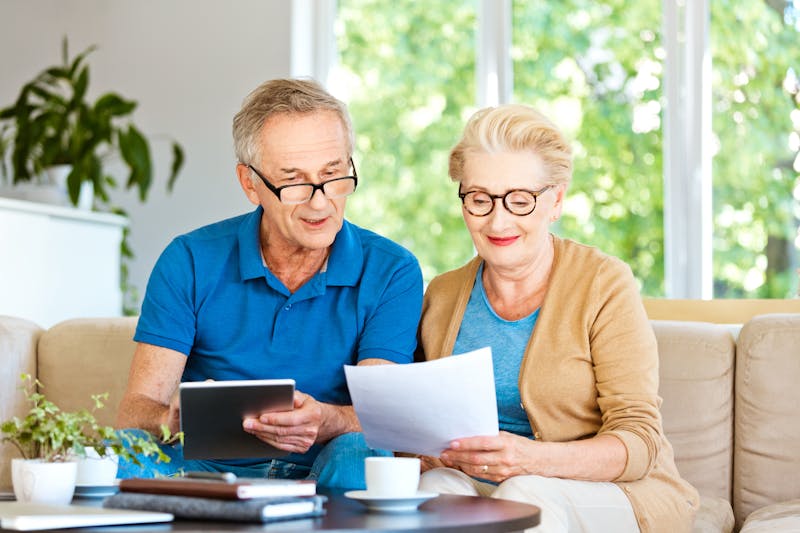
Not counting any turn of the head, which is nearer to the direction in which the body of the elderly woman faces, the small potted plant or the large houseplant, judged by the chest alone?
the small potted plant

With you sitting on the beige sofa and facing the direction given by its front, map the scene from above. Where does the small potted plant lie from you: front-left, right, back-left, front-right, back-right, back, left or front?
front-right

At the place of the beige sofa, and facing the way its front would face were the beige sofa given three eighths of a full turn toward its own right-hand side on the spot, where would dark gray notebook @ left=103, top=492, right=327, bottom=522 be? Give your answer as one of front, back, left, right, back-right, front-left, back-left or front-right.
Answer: left

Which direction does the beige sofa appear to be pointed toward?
toward the camera

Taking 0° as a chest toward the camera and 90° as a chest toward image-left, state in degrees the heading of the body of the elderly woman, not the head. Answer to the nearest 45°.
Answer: approximately 45°

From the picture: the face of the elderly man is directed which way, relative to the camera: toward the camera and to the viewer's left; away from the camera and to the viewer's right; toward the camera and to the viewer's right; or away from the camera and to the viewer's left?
toward the camera and to the viewer's right

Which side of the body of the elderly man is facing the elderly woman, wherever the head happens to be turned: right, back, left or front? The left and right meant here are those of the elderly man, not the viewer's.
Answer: left

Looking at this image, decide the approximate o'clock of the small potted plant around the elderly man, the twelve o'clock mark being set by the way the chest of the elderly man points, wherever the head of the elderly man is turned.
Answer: The small potted plant is roughly at 1 o'clock from the elderly man.

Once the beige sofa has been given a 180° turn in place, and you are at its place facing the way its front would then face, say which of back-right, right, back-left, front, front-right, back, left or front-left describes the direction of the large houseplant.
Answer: front-left

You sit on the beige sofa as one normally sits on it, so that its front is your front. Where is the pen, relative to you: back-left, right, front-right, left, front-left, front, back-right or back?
front-right

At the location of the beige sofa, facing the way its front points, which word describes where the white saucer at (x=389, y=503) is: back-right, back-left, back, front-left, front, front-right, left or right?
front-right

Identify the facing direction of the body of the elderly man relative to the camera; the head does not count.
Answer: toward the camera

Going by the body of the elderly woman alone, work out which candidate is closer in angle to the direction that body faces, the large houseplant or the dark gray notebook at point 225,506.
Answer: the dark gray notebook

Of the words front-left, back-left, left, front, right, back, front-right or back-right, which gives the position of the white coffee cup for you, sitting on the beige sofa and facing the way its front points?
front-right

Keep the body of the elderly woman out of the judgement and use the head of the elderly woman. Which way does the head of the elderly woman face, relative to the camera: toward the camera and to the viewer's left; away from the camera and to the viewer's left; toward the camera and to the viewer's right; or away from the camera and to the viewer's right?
toward the camera and to the viewer's left
